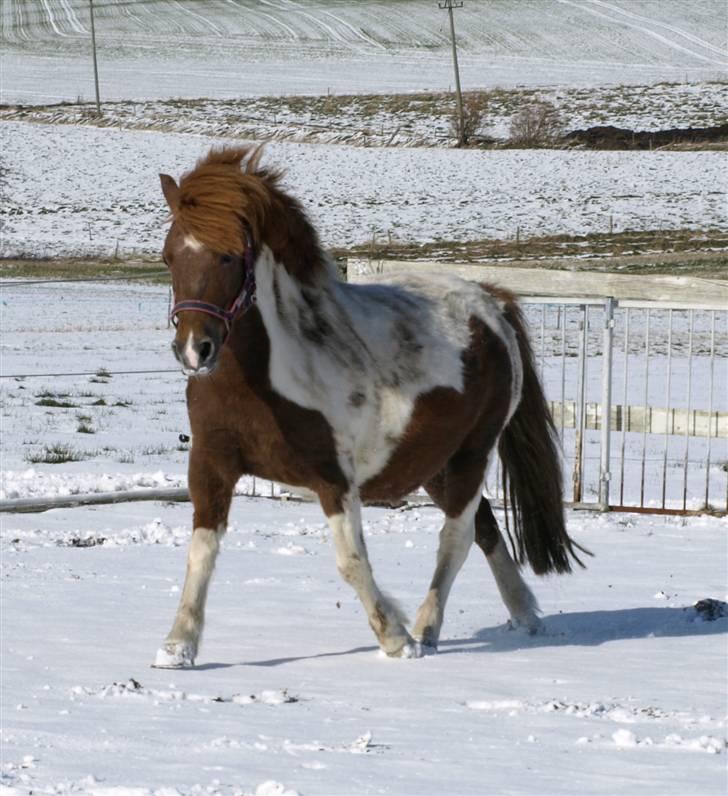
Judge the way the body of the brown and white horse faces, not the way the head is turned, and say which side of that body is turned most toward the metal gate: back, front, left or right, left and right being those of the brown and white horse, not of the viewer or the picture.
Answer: back

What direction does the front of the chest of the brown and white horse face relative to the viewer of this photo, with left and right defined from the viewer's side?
facing the viewer and to the left of the viewer
